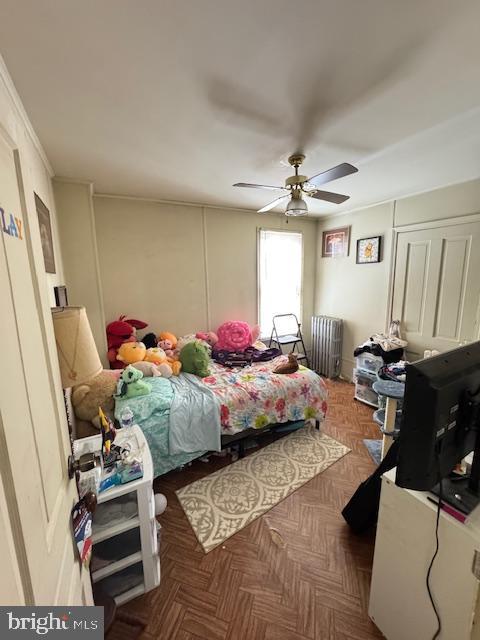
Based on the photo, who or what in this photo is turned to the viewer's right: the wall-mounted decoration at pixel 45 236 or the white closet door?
the wall-mounted decoration

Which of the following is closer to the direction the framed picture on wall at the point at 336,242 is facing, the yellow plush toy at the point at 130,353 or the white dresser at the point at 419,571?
the yellow plush toy

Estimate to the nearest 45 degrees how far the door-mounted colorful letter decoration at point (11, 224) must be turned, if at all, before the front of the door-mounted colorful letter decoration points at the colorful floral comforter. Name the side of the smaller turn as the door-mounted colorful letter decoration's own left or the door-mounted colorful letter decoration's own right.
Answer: approximately 90° to the door-mounted colorful letter decoration's own left

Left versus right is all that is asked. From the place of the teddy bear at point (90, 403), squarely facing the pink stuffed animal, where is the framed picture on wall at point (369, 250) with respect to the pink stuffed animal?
right

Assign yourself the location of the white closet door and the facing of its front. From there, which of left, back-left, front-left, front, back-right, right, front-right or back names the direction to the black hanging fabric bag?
front-left

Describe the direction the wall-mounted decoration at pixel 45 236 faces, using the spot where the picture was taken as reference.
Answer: facing to the right of the viewer

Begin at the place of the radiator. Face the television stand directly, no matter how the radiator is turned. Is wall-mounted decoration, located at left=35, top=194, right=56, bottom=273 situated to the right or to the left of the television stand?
right

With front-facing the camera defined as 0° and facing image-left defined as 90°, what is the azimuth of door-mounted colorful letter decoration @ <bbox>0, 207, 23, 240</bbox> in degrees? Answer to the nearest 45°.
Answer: approximately 315°

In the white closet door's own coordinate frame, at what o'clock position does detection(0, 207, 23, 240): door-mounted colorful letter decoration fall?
The door-mounted colorful letter decoration is roughly at 11 o'clock from the white closet door.

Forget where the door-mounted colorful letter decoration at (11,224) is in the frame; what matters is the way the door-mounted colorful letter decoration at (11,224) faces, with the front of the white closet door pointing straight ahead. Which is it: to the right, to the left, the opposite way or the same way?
the opposite way

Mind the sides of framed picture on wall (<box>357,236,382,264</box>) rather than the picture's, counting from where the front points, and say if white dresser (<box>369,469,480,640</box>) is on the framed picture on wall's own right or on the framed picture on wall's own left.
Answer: on the framed picture on wall's own left

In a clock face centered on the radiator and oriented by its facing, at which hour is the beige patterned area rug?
The beige patterned area rug is roughly at 11 o'clock from the radiator.

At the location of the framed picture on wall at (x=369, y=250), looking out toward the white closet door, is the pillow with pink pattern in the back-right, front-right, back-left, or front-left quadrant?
back-right

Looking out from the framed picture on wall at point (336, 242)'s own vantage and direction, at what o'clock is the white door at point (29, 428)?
The white door is roughly at 11 o'clock from the framed picture on wall.
